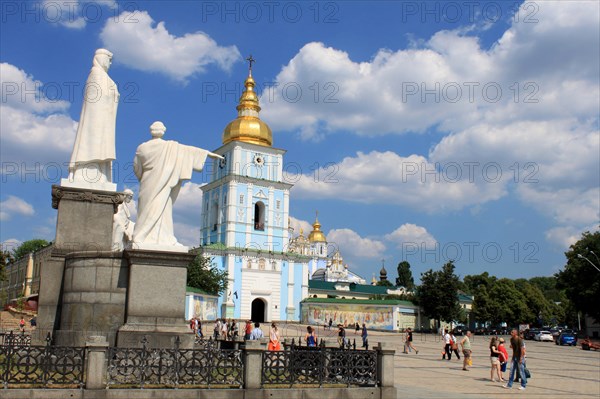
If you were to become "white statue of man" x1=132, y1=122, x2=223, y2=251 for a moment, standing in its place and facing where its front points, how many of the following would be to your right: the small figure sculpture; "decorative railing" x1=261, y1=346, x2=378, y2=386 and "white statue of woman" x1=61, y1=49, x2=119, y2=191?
1

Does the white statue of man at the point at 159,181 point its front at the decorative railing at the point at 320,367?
no

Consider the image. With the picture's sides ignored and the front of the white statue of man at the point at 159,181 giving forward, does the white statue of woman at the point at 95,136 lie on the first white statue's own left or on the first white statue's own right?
on the first white statue's own left

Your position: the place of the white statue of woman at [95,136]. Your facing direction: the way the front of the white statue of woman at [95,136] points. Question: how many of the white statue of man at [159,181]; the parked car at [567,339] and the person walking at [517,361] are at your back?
0

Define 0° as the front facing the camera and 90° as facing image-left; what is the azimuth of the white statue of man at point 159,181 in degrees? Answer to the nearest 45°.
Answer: approximately 225°

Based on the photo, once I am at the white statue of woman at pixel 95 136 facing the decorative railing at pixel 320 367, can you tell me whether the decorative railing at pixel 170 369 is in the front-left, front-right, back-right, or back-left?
front-right

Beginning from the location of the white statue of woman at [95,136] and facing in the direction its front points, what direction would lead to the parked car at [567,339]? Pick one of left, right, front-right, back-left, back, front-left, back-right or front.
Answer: front-left
